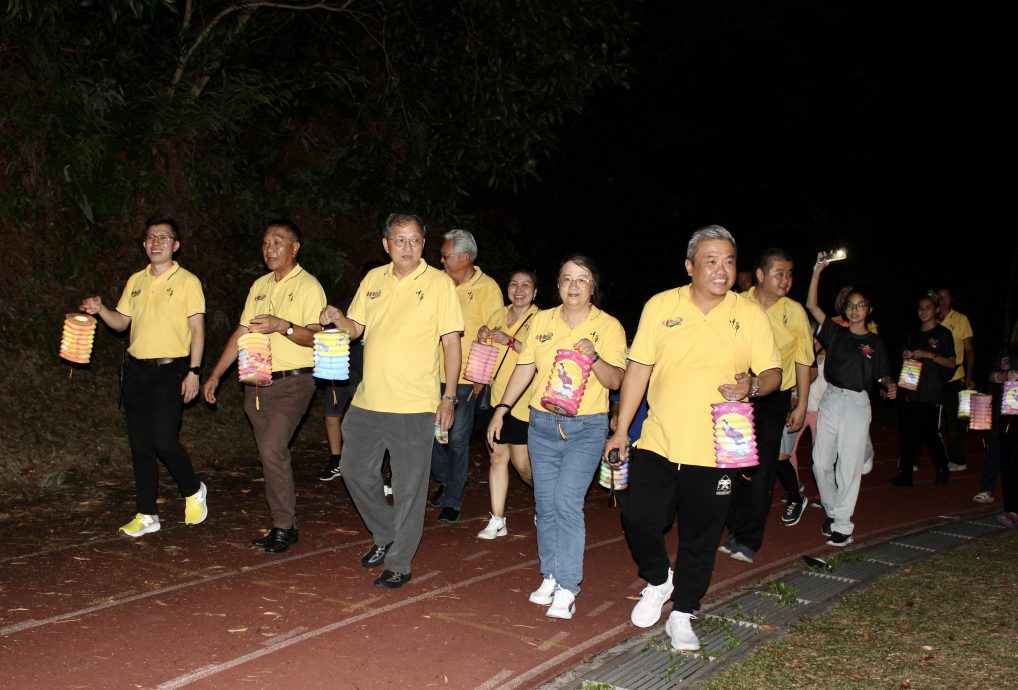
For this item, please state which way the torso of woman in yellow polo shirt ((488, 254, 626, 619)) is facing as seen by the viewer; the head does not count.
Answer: toward the camera

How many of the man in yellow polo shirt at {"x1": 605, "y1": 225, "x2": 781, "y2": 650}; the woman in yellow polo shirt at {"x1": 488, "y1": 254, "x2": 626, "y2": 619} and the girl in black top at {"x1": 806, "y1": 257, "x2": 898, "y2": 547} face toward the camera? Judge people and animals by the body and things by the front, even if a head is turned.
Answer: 3

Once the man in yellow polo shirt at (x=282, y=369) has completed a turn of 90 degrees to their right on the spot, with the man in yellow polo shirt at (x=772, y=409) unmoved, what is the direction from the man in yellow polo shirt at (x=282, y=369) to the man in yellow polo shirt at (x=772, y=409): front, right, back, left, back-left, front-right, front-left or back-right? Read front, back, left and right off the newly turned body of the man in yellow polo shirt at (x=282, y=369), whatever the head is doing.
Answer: back-right

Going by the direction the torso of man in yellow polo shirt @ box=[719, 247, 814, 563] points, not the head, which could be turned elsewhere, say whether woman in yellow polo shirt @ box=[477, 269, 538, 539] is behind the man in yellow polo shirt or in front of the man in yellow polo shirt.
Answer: in front

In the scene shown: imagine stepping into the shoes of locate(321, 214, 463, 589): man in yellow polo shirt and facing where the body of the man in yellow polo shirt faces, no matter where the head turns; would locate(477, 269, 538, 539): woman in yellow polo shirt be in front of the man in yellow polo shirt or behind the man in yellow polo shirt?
behind

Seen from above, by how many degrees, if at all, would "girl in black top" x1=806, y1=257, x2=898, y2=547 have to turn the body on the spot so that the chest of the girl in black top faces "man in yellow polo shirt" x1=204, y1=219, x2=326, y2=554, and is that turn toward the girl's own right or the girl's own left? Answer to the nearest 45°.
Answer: approximately 45° to the girl's own right

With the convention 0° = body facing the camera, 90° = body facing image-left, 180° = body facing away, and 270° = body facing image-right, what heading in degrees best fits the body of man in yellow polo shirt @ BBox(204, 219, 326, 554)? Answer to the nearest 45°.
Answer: approximately 45°

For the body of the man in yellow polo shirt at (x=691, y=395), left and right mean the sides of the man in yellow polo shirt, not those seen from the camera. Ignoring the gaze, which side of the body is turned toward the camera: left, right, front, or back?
front

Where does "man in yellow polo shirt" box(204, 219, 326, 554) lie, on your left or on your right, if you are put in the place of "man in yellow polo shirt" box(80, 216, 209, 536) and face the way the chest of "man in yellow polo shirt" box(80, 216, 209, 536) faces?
on your left

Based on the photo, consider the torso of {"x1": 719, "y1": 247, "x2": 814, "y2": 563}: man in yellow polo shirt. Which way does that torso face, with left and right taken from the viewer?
facing the viewer and to the left of the viewer

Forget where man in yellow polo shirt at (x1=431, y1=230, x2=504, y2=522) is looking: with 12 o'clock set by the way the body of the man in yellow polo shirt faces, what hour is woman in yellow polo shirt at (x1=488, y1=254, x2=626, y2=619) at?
The woman in yellow polo shirt is roughly at 10 o'clock from the man in yellow polo shirt.
